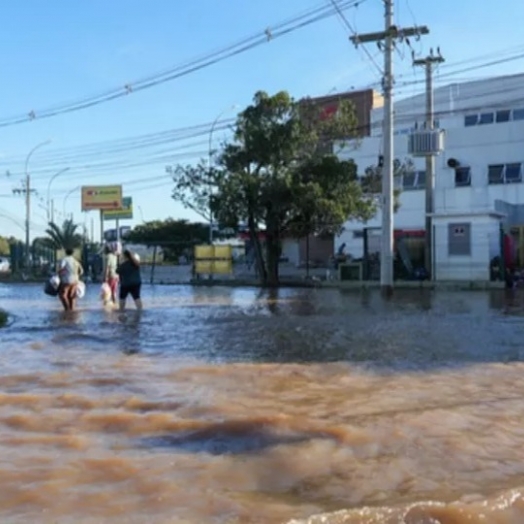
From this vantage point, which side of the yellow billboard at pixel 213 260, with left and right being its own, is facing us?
front

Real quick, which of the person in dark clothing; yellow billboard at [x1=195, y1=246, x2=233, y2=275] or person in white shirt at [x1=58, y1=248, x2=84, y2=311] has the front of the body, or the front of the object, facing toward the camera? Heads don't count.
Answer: the yellow billboard

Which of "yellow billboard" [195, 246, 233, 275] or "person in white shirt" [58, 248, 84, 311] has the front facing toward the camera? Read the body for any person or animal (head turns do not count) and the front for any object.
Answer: the yellow billboard

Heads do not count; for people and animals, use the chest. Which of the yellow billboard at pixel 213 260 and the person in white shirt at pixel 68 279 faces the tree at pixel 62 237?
the person in white shirt

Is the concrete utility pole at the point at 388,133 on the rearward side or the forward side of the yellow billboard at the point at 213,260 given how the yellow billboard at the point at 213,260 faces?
on the forward side

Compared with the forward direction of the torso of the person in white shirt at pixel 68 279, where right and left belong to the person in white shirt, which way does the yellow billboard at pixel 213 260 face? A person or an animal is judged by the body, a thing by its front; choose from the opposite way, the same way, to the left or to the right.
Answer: the opposite way

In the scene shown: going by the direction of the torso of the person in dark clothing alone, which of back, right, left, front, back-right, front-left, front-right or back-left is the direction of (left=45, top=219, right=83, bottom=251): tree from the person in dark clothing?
front

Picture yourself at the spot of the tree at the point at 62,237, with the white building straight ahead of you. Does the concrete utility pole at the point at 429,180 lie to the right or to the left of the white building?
right

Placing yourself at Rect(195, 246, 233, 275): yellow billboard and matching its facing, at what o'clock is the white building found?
The white building is roughly at 8 o'clock from the yellow billboard.

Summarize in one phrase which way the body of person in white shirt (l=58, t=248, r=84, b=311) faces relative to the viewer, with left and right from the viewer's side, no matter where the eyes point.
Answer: facing away from the viewer

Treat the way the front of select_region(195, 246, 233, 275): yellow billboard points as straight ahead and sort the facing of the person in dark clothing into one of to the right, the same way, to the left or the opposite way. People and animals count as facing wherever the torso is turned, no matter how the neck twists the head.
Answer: the opposite way

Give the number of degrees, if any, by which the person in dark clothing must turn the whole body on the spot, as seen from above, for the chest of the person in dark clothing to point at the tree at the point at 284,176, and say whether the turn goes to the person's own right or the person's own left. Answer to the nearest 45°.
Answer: approximately 45° to the person's own right

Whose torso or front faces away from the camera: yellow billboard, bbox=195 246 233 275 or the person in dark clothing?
the person in dark clothing
